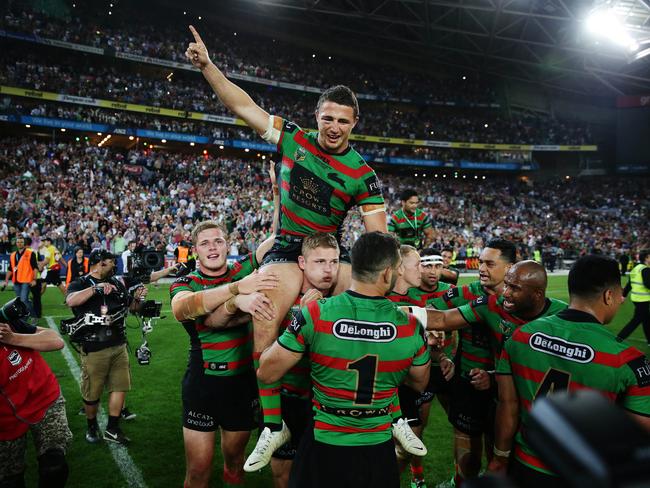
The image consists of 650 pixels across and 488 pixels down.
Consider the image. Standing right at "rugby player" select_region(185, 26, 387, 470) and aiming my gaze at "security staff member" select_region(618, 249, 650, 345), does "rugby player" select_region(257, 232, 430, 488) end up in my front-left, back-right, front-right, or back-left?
back-right

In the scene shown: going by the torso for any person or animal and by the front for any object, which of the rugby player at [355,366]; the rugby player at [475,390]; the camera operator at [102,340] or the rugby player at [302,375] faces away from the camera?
the rugby player at [355,366]

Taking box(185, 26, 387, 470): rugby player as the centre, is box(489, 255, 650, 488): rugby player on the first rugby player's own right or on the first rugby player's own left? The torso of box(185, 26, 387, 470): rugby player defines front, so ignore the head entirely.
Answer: on the first rugby player's own left

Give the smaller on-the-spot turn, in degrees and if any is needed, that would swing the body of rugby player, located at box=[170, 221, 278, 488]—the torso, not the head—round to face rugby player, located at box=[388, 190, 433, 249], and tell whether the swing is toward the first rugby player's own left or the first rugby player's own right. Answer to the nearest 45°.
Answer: approximately 135° to the first rugby player's own left

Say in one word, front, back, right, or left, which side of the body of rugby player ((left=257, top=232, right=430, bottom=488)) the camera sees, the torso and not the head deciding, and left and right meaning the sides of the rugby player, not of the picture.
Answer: back

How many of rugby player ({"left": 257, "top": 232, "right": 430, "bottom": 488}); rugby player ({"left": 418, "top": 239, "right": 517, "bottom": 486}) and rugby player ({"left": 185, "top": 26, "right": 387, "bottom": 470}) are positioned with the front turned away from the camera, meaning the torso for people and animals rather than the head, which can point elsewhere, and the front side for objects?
1

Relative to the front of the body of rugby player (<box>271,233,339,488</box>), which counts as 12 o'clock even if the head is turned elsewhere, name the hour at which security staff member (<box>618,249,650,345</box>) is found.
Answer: The security staff member is roughly at 9 o'clock from the rugby player.

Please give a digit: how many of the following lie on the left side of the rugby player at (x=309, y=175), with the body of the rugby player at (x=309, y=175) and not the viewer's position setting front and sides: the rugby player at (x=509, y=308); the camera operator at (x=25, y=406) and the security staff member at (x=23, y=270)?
1

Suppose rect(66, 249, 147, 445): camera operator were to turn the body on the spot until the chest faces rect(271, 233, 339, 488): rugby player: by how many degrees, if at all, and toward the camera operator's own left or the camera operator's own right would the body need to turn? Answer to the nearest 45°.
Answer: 0° — they already face them

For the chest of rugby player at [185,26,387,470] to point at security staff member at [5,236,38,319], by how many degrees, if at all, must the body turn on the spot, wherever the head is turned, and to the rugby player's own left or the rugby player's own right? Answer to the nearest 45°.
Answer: approximately 135° to the rugby player's own right

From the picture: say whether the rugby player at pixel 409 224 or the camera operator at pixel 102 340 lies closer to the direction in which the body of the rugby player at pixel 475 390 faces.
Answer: the camera operator
